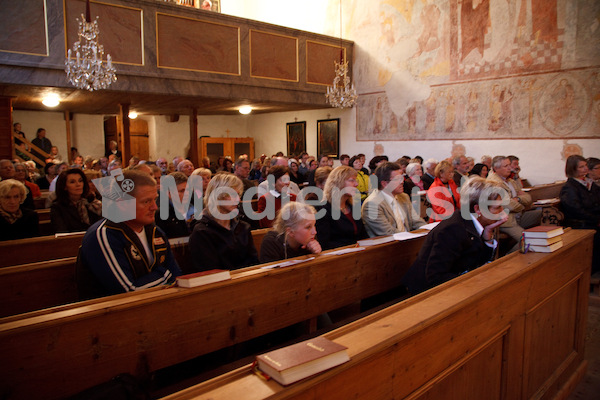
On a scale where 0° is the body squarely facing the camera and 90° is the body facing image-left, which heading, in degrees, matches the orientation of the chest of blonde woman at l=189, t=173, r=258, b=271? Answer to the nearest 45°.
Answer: approximately 315°

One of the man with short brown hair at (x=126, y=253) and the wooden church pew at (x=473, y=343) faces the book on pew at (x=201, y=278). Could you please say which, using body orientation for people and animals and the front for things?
the man with short brown hair

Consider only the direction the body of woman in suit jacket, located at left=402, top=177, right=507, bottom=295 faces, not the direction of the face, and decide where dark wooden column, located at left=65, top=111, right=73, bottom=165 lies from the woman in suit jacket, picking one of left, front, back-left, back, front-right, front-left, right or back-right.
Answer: back-left

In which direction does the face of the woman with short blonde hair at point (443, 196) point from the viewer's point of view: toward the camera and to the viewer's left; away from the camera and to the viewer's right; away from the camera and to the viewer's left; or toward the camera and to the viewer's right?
toward the camera and to the viewer's right

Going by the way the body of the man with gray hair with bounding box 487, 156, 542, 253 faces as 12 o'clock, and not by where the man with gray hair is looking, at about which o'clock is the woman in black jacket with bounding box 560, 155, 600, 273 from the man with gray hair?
The woman in black jacket is roughly at 11 o'clock from the man with gray hair.

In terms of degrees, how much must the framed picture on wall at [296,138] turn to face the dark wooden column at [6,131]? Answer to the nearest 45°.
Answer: approximately 90° to its right

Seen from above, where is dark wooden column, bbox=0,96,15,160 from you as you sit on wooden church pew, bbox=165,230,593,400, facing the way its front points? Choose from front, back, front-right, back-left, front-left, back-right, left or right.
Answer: back

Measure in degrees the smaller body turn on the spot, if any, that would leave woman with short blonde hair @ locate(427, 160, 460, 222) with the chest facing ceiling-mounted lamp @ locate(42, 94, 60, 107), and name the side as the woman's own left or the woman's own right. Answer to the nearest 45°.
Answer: approximately 135° to the woman's own right

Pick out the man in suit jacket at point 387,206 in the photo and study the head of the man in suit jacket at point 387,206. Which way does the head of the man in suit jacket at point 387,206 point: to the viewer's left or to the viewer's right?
to the viewer's right

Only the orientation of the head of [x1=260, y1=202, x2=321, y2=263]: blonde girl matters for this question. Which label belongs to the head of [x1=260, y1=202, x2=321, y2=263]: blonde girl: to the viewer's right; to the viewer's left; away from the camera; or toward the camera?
to the viewer's right

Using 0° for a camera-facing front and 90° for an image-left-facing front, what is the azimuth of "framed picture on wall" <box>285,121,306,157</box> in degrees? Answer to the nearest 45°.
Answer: approximately 315°

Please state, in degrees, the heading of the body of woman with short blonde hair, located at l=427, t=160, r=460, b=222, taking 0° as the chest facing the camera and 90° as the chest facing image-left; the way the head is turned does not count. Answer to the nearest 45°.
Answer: approximately 315°

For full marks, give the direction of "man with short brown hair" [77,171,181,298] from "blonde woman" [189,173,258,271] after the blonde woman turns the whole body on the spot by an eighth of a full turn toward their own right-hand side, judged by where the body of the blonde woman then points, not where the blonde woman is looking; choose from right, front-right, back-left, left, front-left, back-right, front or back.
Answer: front-right

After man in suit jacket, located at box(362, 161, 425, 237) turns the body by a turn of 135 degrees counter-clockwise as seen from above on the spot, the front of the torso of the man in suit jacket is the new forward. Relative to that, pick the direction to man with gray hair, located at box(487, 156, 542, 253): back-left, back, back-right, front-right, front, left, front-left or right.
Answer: front-right
